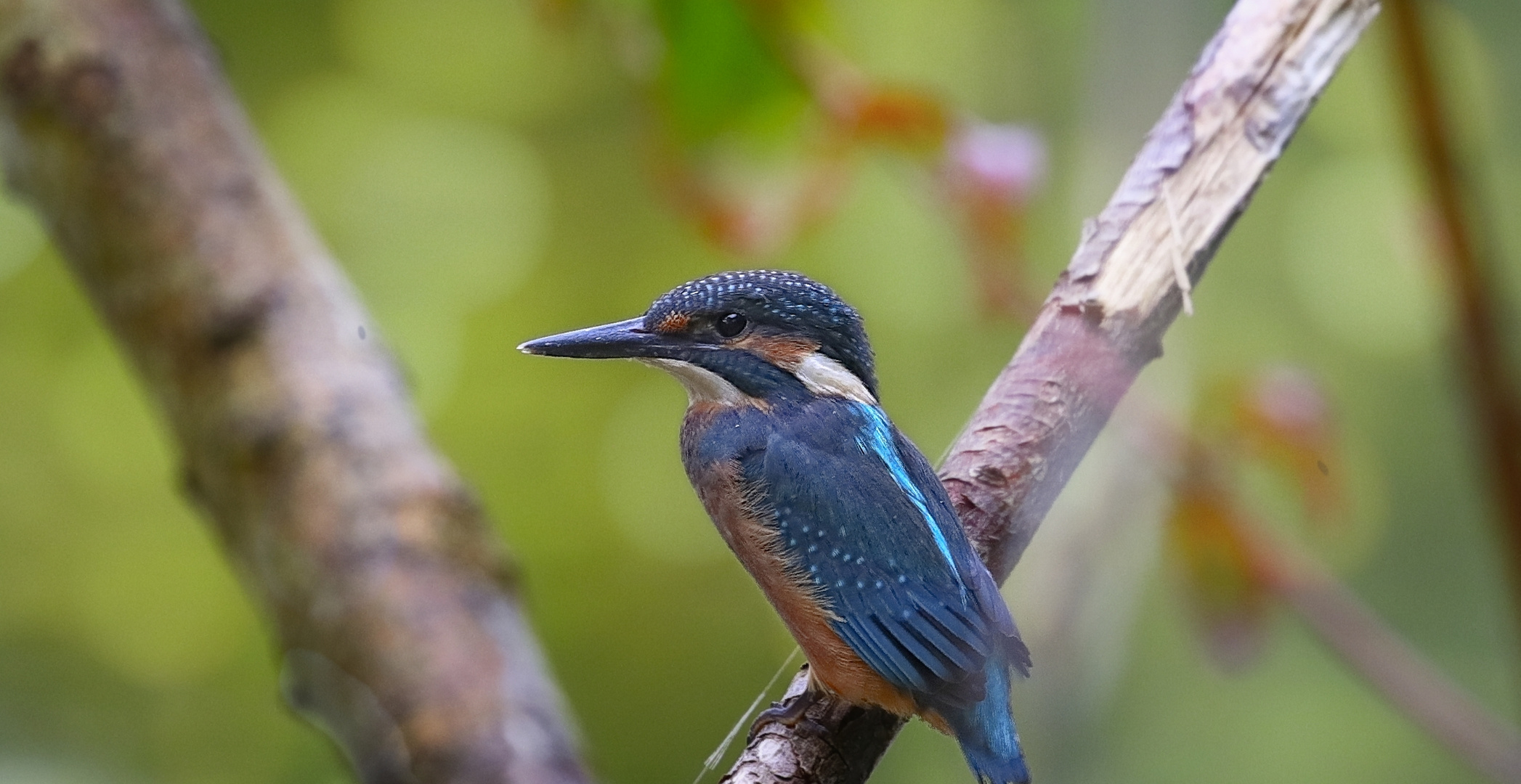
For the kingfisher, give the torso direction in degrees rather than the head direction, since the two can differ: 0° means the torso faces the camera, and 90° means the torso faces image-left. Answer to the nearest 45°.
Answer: approximately 90°

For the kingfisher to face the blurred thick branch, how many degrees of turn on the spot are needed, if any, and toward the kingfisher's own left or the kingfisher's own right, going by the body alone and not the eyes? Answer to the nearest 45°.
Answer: approximately 45° to the kingfisher's own left

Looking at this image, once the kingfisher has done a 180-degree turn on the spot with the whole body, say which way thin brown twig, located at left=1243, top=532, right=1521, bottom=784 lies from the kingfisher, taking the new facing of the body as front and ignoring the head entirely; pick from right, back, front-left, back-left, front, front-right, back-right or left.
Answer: front
